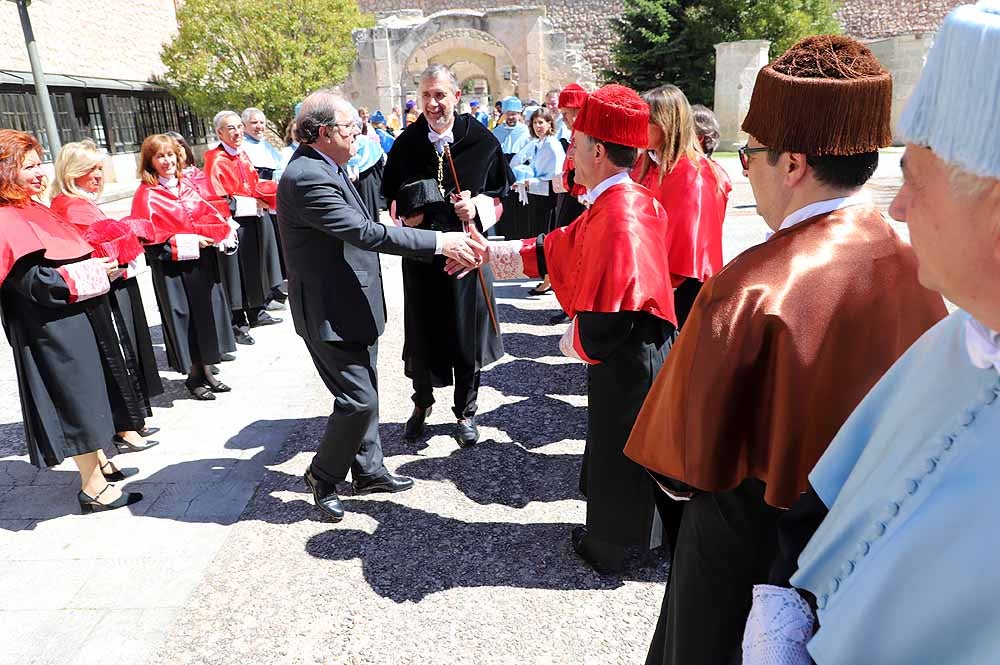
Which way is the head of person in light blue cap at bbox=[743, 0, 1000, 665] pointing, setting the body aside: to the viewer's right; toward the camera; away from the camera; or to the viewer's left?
to the viewer's left

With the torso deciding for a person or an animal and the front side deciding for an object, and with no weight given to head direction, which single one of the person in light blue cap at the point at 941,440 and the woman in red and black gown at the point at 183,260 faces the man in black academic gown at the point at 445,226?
the woman in red and black gown

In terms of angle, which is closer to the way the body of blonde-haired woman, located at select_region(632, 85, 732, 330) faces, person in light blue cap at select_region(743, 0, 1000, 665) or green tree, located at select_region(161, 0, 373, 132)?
the green tree

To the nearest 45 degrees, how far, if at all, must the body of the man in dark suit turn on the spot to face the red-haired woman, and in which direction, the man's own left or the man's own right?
approximately 180°

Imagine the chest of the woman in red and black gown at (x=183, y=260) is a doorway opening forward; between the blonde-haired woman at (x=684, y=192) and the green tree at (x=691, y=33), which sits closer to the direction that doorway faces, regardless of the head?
the blonde-haired woman

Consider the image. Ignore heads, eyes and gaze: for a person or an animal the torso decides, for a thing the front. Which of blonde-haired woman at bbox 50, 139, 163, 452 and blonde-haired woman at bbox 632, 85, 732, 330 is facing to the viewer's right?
blonde-haired woman at bbox 50, 139, 163, 452

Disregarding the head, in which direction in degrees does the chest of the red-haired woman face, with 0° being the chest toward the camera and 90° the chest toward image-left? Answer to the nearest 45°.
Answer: approximately 270°

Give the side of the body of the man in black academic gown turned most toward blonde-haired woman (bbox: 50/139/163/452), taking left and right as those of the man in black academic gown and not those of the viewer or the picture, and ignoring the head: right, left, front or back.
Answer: right

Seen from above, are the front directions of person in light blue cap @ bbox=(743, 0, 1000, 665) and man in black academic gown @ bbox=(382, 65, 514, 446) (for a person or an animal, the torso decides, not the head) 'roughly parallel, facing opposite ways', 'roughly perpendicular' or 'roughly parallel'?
roughly perpendicular

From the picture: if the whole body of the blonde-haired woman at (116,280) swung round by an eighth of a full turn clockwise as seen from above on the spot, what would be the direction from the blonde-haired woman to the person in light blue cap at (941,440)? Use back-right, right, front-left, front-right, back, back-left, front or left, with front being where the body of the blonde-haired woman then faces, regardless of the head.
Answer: front-right

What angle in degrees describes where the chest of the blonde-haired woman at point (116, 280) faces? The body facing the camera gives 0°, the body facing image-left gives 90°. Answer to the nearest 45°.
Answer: approximately 270°

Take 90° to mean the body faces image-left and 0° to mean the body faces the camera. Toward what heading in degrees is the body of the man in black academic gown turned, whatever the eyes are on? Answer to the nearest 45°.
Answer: approximately 0°

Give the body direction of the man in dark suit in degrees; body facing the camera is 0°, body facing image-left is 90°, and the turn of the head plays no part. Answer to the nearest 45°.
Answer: approximately 270°
